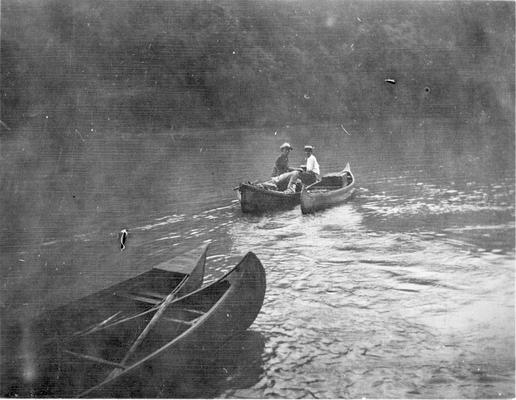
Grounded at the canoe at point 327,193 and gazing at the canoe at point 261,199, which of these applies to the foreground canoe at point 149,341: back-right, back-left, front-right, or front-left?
front-left

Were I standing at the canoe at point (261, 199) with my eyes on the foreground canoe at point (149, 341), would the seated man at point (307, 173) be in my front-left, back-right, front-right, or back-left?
back-left

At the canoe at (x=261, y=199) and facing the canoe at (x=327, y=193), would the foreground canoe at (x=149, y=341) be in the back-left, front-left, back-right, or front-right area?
back-right
